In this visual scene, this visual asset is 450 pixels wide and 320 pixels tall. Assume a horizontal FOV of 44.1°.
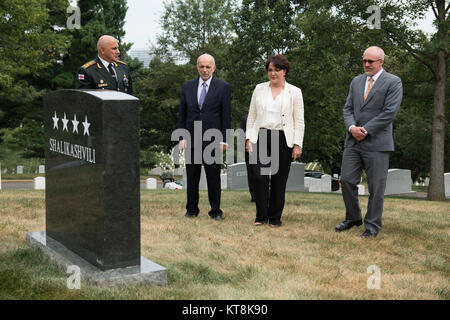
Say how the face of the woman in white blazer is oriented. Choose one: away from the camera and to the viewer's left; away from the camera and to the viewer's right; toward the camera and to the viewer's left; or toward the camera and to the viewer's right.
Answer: toward the camera and to the viewer's left

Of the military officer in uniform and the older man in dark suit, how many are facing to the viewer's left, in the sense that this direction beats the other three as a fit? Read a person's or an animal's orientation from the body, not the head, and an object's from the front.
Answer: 0

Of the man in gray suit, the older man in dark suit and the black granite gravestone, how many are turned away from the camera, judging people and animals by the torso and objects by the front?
0

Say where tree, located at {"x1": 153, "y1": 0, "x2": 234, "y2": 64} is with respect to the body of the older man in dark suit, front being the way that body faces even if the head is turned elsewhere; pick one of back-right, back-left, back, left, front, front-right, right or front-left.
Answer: back

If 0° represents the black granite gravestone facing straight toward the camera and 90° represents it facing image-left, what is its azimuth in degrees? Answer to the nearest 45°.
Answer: approximately 45°

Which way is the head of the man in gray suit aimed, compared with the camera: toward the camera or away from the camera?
toward the camera

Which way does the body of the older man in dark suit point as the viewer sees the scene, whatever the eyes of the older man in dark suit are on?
toward the camera

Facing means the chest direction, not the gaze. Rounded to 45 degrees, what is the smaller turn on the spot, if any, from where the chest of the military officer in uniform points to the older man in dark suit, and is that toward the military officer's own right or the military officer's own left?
approximately 90° to the military officer's own left

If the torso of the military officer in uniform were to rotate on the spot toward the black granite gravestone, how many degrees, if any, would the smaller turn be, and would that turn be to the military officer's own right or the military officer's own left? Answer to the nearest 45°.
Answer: approximately 45° to the military officer's own right

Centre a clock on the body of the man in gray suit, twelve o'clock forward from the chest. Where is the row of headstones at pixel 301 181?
The row of headstones is roughly at 4 o'clock from the man in gray suit.

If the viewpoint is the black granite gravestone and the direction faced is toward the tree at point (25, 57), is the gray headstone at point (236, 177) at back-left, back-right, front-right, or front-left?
front-right

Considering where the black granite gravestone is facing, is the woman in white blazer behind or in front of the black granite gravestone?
behind

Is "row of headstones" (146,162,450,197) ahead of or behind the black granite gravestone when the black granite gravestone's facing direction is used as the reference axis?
behind

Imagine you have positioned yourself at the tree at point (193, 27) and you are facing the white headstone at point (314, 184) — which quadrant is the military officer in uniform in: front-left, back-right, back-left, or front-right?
front-right

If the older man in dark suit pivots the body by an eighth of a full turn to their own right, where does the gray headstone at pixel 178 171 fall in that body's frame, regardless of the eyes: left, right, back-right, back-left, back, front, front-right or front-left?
back-right

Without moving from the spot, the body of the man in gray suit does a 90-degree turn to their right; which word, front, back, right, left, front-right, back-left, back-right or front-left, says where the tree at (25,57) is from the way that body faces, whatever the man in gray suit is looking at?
front
